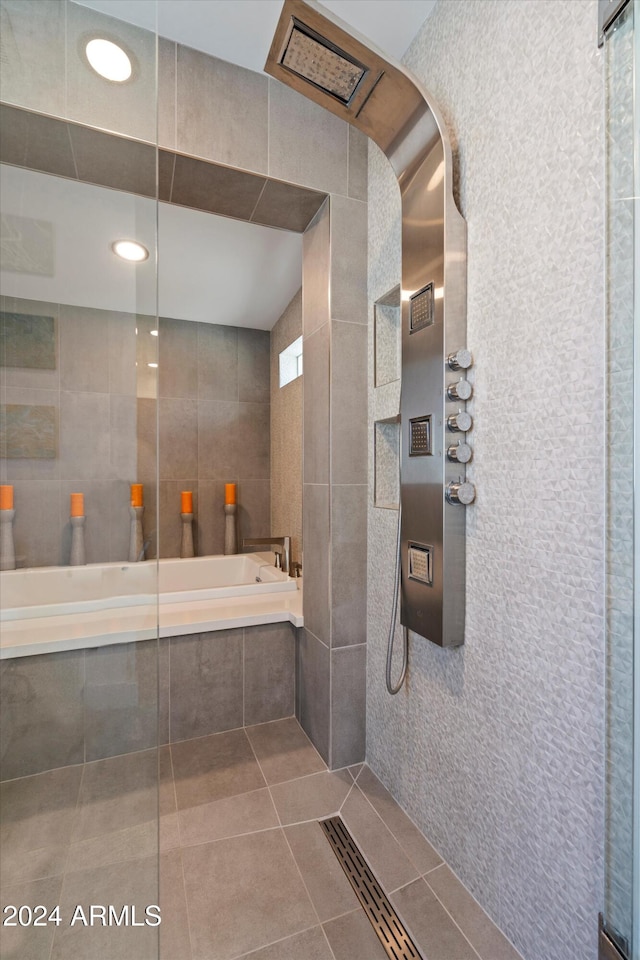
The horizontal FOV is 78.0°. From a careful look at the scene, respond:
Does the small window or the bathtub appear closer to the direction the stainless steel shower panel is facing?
the bathtub

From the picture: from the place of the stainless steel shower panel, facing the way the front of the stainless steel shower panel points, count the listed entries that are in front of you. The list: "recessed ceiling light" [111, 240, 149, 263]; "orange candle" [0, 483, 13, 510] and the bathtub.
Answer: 3

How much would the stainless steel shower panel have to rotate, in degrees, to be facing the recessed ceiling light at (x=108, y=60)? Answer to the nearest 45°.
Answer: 0° — it already faces it

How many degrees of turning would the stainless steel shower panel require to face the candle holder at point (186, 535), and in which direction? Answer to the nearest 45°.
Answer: approximately 90° to its right

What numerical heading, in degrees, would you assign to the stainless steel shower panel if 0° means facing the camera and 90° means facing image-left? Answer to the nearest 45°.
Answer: approximately 45°

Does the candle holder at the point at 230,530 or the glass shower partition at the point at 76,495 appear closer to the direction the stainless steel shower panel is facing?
the glass shower partition

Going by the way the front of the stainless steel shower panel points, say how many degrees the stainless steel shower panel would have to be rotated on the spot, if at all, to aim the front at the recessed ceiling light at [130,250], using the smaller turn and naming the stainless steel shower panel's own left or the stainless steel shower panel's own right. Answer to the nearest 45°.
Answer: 0° — it already faces it
